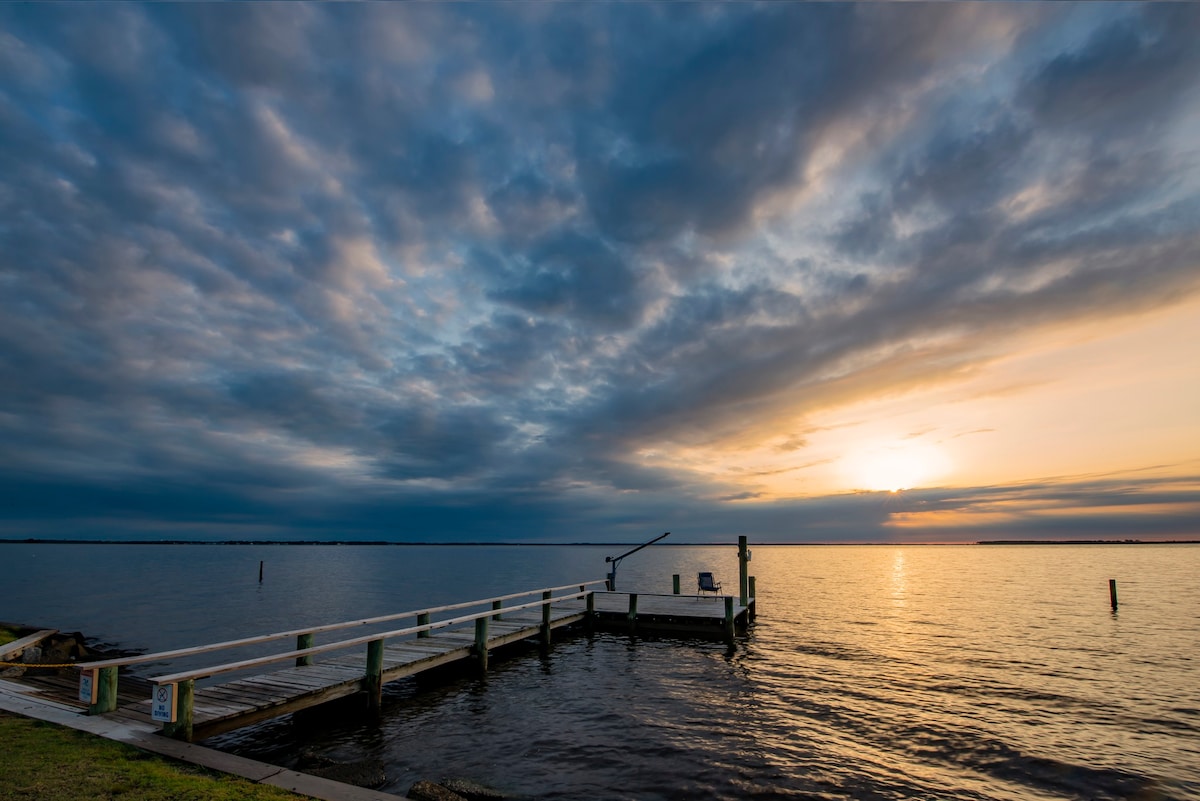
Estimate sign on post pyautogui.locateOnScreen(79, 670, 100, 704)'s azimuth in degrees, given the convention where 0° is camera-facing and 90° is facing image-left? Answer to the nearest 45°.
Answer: approximately 45°

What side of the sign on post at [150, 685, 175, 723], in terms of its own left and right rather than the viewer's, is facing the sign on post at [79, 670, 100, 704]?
right

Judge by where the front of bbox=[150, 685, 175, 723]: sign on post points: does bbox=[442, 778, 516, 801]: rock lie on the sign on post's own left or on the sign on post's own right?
on the sign on post's own left

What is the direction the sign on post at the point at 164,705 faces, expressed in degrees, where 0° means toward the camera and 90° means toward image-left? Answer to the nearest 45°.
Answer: approximately 45°

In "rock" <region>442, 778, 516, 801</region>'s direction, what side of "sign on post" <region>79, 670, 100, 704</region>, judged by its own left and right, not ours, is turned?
left

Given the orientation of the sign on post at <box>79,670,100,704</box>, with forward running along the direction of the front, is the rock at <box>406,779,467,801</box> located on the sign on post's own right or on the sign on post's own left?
on the sign on post's own left

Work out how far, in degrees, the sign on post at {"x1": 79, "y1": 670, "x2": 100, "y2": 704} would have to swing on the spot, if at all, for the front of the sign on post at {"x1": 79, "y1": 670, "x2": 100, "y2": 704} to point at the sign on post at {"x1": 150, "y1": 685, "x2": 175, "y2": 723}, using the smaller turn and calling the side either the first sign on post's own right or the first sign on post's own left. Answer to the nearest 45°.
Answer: approximately 90° to the first sign on post's own left

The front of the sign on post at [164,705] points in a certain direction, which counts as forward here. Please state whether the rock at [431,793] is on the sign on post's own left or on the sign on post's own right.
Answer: on the sign on post's own left

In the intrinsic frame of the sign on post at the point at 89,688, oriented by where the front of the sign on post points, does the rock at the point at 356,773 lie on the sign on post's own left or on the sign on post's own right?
on the sign on post's own left
